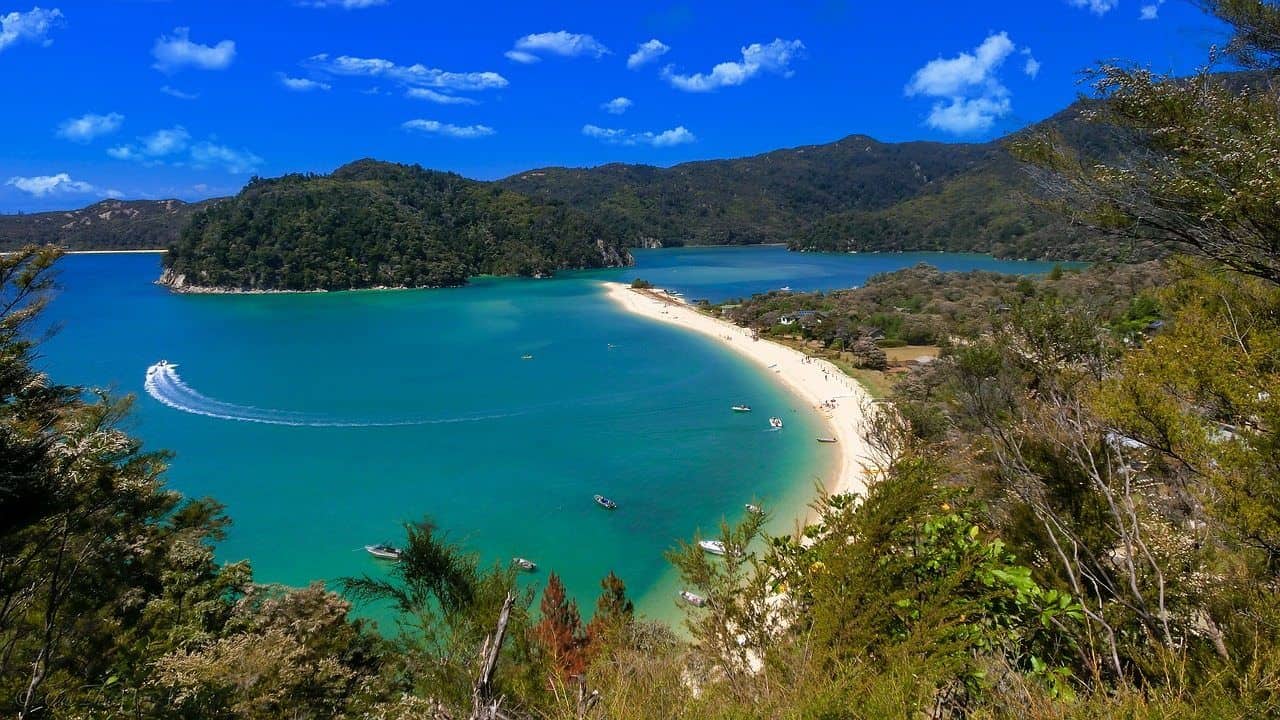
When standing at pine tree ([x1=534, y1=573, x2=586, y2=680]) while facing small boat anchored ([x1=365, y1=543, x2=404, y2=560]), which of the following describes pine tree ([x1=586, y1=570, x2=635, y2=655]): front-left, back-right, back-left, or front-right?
front-right

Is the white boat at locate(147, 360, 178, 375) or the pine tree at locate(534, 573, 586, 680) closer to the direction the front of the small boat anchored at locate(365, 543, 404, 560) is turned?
the white boat

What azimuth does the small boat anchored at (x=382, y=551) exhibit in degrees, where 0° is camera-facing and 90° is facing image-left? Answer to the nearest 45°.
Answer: approximately 90°

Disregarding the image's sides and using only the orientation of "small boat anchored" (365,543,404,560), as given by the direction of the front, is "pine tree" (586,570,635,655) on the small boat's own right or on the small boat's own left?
on the small boat's own left

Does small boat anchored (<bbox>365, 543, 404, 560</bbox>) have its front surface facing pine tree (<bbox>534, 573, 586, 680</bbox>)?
no
